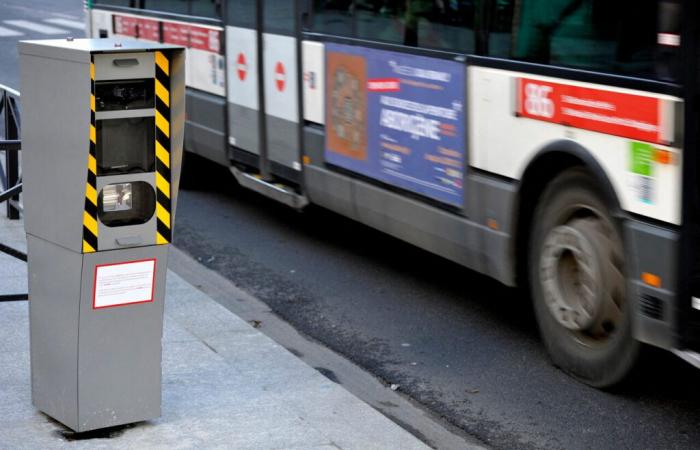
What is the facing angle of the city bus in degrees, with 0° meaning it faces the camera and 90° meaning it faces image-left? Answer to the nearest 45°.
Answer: approximately 315°

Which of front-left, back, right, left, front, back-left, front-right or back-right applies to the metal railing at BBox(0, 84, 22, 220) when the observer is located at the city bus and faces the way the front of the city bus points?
back
